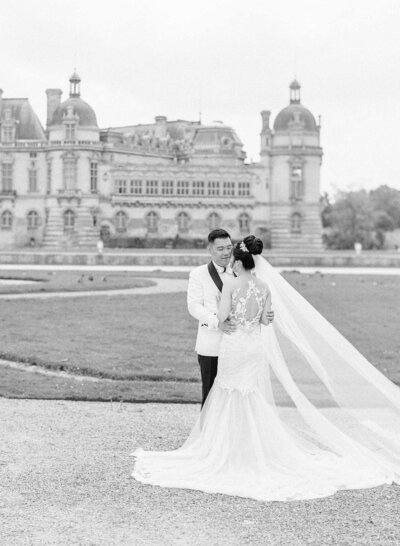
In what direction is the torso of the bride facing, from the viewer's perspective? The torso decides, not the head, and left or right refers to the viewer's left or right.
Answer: facing away from the viewer and to the left of the viewer

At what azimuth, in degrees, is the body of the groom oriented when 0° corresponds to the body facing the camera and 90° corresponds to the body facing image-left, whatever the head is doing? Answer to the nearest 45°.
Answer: approximately 315°

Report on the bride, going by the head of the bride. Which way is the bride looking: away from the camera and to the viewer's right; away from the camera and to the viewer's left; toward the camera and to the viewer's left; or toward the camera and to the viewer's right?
away from the camera and to the viewer's left

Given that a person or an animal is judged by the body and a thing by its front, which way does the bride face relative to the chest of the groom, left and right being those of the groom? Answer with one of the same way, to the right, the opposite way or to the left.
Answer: the opposite way

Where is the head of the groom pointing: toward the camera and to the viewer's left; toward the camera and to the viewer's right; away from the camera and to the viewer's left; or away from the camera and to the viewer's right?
toward the camera and to the viewer's right
